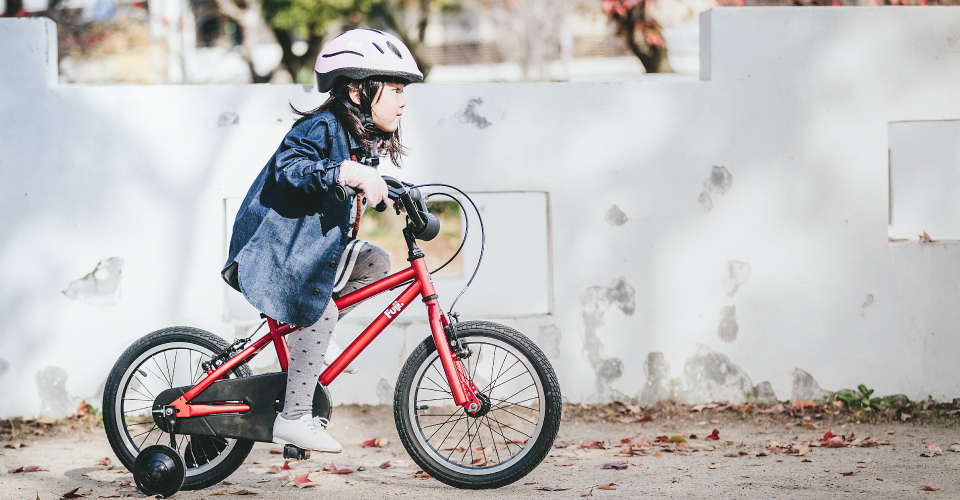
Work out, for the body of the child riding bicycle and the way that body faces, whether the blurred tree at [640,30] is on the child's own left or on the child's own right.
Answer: on the child's own left

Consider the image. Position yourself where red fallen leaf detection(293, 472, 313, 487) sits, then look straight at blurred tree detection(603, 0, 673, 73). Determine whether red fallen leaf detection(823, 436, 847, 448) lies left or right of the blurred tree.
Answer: right

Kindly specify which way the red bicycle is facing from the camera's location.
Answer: facing to the right of the viewer

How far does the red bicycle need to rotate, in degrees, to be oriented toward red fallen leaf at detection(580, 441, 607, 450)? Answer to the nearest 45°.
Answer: approximately 45° to its left

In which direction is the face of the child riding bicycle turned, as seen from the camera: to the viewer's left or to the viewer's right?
to the viewer's right

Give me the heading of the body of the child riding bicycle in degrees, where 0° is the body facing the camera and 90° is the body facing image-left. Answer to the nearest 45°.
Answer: approximately 270°

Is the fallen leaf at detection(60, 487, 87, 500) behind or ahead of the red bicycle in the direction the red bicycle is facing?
behind

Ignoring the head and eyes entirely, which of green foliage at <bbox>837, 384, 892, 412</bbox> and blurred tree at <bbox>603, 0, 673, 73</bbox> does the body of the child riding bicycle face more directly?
the green foliage
